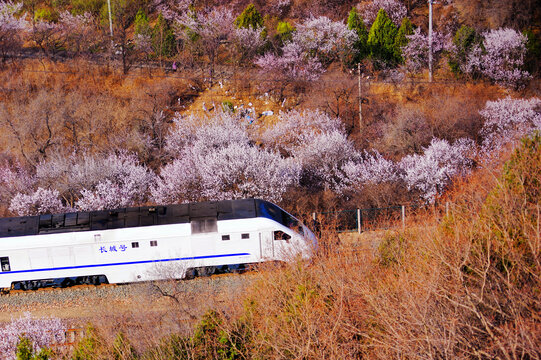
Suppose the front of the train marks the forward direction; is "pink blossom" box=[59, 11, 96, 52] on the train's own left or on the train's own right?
on the train's own left

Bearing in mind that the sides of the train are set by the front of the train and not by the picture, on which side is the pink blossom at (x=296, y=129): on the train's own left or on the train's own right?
on the train's own left

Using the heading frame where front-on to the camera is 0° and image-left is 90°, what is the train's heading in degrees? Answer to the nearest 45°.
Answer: approximately 270°

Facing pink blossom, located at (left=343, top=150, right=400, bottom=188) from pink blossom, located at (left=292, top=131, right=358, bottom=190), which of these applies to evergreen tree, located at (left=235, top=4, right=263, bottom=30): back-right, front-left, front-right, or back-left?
back-left

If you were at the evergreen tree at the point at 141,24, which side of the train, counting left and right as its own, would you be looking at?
left

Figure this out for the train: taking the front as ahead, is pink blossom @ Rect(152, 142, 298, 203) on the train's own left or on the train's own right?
on the train's own left
